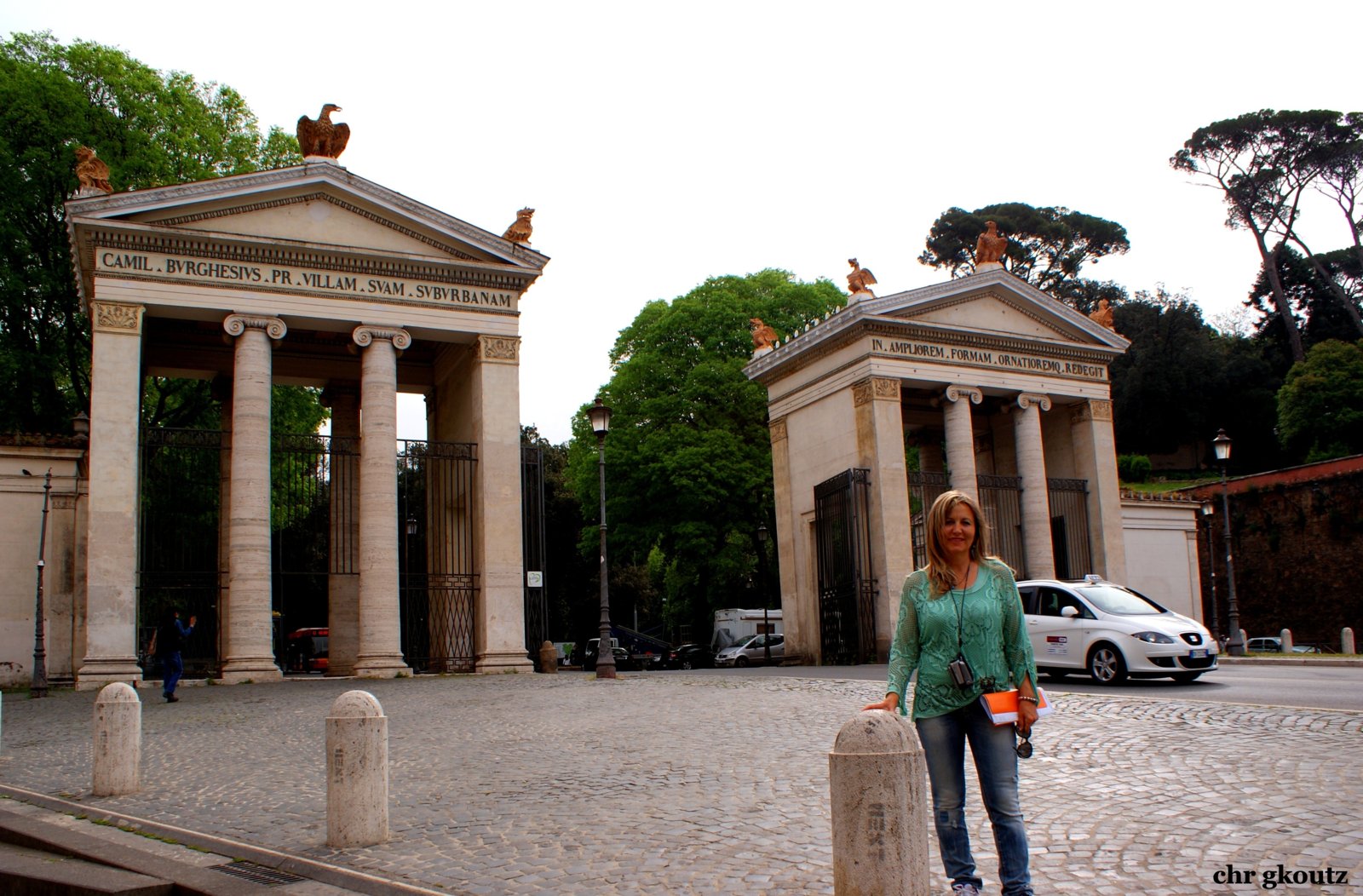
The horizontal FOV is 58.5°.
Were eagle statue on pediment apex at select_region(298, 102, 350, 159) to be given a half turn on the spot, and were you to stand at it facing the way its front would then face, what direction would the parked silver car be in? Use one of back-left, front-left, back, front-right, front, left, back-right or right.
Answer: front-right

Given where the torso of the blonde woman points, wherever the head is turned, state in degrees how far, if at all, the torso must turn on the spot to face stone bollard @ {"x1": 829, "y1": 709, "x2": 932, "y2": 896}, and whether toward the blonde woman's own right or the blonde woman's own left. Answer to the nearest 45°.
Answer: approximately 45° to the blonde woman's own right

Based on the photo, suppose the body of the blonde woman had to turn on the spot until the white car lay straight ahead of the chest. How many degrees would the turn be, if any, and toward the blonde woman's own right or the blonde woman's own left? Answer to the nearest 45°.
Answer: approximately 180°

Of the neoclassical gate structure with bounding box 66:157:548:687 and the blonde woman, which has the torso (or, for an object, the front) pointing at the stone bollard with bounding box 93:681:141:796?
the neoclassical gate structure

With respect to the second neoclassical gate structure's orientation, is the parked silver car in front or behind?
behind

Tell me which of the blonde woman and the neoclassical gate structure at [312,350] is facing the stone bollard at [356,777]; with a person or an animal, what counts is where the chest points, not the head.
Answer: the neoclassical gate structure

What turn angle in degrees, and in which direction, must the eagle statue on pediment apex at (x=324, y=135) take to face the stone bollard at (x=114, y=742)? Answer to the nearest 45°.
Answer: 0° — it already faces it

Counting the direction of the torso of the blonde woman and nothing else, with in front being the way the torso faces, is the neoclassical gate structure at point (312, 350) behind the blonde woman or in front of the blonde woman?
behind

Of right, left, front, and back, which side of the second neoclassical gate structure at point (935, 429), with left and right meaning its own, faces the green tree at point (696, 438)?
back

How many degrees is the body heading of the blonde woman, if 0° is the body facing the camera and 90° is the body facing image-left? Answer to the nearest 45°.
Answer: approximately 0°
